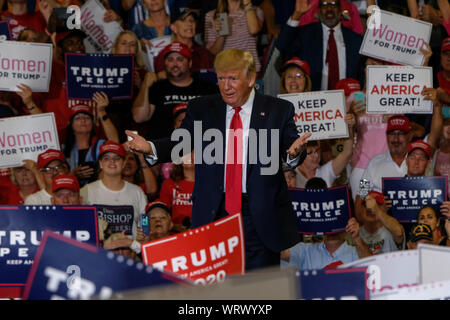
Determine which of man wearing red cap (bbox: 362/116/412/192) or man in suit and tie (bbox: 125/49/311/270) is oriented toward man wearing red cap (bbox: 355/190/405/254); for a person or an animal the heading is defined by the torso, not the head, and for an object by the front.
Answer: man wearing red cap (bbox: 362/116/412/192)

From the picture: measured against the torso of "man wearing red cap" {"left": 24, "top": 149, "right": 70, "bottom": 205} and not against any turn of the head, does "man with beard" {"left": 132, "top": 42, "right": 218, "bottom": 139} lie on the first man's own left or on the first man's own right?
on the first man's own left

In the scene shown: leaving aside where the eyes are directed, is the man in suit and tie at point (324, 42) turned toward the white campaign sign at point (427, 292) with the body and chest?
yes

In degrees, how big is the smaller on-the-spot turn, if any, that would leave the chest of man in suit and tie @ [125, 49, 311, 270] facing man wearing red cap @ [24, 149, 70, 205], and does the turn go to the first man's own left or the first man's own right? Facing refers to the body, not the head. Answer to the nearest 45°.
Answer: approximately 135° to the first man's own right

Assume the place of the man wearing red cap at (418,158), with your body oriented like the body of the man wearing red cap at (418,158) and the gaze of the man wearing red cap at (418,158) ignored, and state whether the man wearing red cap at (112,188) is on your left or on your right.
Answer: on your right
